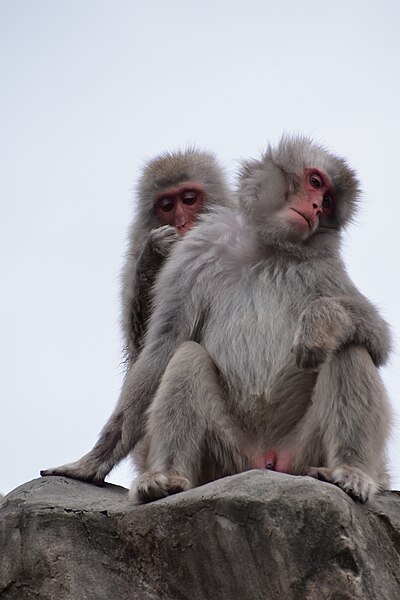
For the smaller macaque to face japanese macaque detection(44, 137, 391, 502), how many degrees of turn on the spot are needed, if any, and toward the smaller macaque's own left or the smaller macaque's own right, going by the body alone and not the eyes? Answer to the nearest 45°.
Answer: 0° — it already faces it

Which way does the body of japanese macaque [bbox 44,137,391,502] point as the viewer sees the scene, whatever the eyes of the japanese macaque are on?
toward the camera

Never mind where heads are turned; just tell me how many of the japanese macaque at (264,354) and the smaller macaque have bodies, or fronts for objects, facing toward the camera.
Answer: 2

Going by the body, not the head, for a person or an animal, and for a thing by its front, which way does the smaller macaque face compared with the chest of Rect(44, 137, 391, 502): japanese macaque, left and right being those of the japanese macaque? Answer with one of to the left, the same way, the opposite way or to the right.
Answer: the same way

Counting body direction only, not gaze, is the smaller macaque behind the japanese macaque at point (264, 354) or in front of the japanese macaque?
behind
